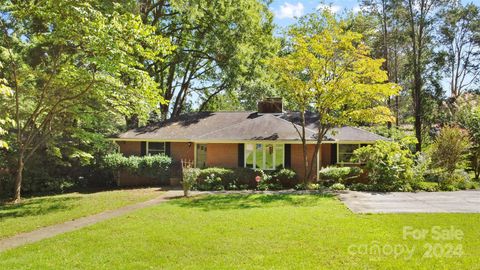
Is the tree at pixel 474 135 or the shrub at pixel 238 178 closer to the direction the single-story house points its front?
the shrub

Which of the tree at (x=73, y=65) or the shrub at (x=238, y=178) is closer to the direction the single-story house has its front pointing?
the shrub

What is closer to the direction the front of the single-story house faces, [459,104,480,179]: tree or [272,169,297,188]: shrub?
the shrub

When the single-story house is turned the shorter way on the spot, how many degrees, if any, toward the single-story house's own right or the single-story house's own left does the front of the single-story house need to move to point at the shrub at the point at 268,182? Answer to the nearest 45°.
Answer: approximately 45° to the single-story house's own left

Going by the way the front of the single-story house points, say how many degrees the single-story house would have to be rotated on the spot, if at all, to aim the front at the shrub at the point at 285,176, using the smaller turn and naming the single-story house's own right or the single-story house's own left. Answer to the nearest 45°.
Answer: approximately 45° to the single-story house's own left

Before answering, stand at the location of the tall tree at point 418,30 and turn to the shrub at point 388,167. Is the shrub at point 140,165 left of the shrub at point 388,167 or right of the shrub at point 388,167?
right

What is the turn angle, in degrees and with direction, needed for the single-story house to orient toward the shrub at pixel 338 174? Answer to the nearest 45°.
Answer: approximately 90° to its left

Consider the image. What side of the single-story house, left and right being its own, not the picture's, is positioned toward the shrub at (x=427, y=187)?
left

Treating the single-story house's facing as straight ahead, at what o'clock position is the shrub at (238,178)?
The shrub is roughly at 12 o'clock from the single-story house.

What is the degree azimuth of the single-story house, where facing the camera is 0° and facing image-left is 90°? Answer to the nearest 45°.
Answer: approximately 0°

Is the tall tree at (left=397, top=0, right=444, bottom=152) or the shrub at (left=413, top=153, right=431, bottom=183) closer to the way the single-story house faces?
the shrub
